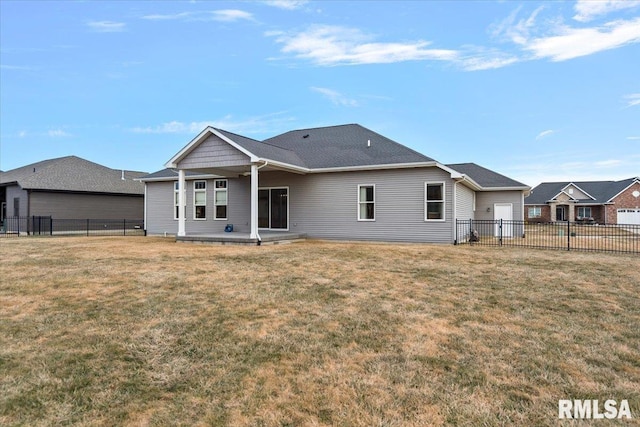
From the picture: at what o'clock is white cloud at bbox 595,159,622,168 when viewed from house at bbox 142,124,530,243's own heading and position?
The white cloud is roughly at 12 o'clock from the house.

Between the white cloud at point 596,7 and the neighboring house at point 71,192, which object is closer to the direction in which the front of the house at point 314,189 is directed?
the white cloud

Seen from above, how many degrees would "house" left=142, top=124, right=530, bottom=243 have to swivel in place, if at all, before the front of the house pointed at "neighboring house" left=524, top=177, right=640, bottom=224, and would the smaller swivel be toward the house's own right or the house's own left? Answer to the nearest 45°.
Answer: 0° — it already faces it

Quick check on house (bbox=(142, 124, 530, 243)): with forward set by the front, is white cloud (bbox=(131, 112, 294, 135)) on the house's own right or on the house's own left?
on the house's own left

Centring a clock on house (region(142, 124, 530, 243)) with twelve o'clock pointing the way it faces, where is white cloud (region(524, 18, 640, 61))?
The white cloud is roughly at 2 o'clock from the house.

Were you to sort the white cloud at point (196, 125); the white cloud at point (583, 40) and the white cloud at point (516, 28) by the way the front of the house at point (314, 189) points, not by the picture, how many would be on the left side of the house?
1

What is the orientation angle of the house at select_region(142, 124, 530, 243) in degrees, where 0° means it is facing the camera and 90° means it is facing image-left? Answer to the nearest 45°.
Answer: approximately 225°

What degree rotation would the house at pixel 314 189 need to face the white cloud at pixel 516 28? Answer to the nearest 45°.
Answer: approximately 45° to its right
